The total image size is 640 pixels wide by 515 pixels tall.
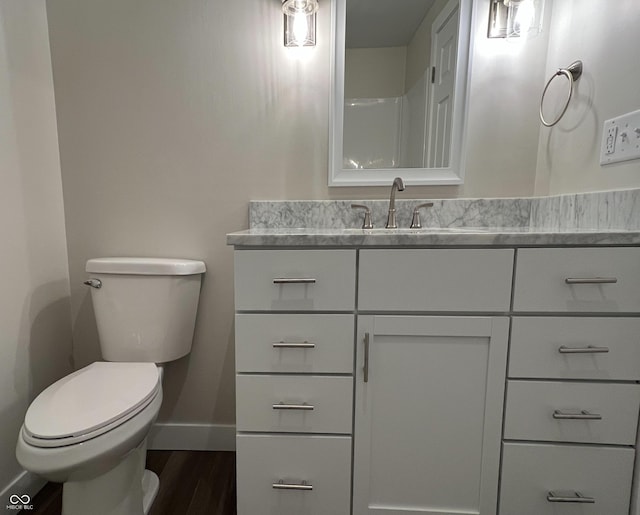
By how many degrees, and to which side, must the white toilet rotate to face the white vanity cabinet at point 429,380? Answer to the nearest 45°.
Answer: approximately 90° to its left

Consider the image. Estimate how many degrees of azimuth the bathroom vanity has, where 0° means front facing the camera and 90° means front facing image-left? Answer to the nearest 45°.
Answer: approximately 0°

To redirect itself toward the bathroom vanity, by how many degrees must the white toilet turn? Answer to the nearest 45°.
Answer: approximately 90° to its left

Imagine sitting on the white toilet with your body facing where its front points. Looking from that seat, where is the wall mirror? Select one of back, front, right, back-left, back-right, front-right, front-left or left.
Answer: back-left
